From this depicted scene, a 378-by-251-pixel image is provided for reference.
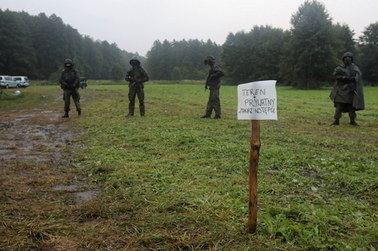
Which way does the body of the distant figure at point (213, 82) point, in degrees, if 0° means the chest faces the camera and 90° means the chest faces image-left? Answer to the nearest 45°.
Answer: approximately 90°

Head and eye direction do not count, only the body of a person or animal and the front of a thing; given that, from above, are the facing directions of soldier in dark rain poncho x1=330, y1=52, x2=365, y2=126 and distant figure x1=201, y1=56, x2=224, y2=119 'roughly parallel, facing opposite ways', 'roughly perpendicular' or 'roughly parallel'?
roughly perpendicular

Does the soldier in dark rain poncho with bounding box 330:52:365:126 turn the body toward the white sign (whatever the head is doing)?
yes

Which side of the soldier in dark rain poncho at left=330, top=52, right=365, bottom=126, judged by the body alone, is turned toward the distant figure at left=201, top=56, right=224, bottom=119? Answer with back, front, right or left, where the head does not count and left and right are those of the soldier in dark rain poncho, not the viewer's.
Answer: right

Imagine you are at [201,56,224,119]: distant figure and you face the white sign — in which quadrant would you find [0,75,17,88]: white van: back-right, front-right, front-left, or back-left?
back-right

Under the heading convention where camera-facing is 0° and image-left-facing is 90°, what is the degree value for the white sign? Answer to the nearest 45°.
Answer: approximately 0°

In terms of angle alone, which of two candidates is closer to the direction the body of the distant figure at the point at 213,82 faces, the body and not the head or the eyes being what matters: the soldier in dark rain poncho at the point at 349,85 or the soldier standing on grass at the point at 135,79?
the soldier standing on grass

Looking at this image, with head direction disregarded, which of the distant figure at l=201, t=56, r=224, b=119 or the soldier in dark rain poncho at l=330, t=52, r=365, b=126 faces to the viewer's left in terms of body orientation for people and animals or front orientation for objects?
the distant figure

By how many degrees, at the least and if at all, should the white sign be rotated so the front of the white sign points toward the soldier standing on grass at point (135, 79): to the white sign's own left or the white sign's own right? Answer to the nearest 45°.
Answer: approximately 135° to the white sign's own right

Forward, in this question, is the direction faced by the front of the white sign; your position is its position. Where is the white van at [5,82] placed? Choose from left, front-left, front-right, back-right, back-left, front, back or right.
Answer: back-right

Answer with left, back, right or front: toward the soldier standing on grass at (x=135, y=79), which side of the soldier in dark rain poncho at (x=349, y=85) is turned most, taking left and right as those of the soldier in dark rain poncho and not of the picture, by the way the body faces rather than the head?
right

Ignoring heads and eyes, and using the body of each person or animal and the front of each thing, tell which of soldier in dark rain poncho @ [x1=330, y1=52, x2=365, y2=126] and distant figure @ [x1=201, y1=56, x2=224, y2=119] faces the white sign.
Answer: the soldier in dark rain poncho

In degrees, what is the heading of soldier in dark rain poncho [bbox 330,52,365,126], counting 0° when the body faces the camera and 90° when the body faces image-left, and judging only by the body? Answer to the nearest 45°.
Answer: approximately 0°
